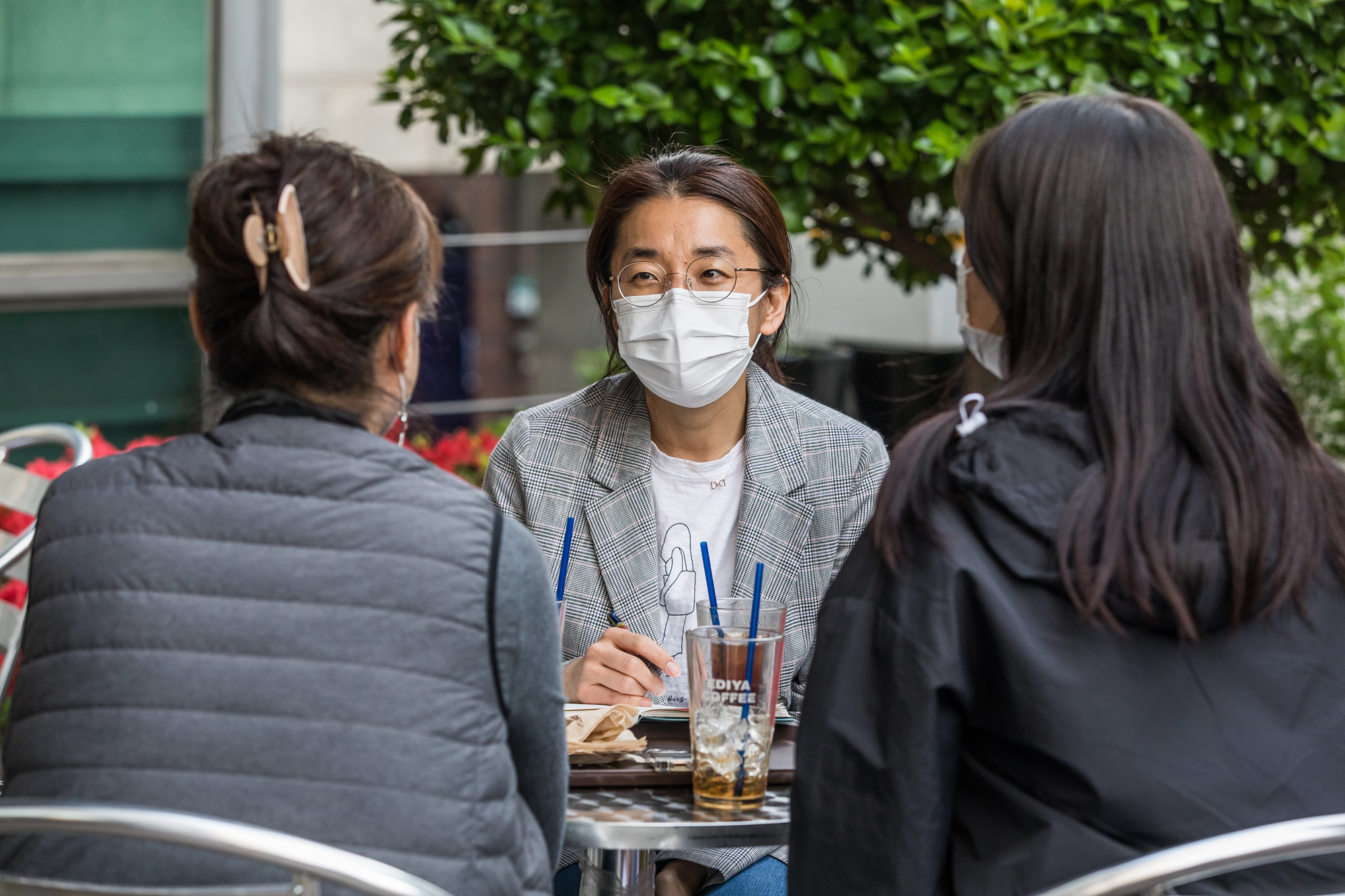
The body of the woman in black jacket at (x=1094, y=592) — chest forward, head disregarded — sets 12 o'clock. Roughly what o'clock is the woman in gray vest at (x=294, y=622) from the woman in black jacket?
The woman in gray vest is roughly at 10 o'clock from the woman in black jacket.

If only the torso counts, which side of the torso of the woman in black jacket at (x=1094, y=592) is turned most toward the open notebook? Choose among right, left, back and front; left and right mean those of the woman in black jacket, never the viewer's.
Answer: front

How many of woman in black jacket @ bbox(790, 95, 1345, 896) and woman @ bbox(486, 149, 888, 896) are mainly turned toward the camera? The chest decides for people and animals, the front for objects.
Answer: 1

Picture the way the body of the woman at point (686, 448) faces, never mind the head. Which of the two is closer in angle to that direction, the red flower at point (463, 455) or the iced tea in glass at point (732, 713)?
the iced tea in glass

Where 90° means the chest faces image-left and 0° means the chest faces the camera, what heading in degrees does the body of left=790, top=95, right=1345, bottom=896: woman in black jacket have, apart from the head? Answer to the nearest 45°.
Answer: approximately 135°

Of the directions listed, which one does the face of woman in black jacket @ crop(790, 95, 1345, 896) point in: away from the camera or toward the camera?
away from the camera

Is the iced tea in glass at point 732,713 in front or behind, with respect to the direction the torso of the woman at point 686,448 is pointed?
in front

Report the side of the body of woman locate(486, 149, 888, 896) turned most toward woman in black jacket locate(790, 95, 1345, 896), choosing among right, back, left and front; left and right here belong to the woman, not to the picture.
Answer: front

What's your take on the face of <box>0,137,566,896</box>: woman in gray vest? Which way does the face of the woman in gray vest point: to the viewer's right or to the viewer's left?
to the viewer's right

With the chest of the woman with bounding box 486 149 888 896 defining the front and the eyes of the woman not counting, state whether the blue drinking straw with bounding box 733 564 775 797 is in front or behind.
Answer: in front

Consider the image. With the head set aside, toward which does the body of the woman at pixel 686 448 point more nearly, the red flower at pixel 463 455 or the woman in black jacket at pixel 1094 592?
the woman in black jacket
